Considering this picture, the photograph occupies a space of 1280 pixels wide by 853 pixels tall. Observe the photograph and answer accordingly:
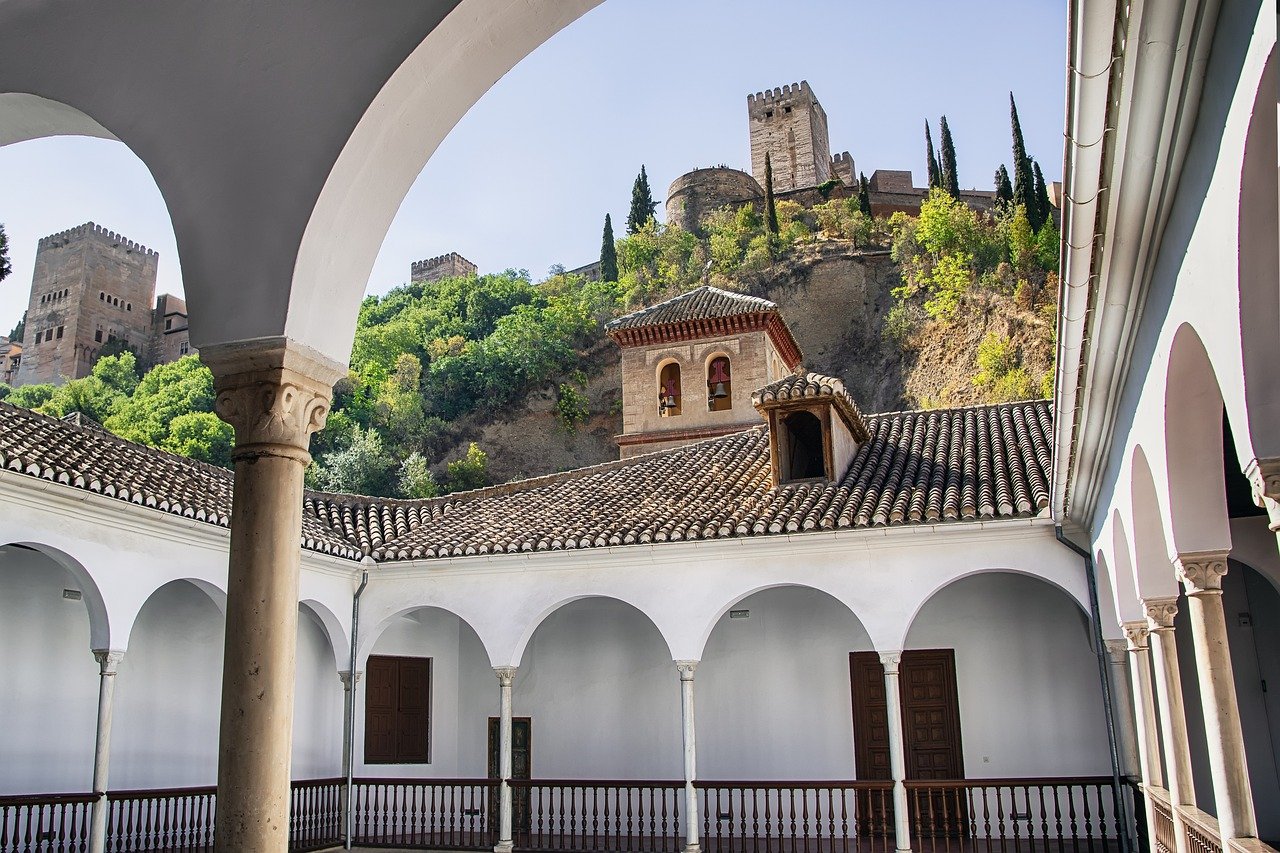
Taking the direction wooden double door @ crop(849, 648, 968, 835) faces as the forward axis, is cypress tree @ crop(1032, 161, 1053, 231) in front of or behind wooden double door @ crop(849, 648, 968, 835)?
behind

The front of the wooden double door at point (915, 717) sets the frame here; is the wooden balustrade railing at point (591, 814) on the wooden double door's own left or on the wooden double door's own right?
on the wooden double door's own right

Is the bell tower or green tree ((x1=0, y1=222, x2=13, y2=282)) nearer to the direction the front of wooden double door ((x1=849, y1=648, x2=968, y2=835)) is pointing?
the green tree

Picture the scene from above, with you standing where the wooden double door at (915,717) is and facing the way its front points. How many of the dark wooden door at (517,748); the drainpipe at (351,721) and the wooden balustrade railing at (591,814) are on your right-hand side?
3

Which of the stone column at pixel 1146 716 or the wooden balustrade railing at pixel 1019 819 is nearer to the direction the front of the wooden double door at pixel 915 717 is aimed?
the stone column

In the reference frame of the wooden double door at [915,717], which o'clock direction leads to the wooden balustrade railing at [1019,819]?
The wooden balustrade railing is roughly at 10 o'clock from the wooden double door.

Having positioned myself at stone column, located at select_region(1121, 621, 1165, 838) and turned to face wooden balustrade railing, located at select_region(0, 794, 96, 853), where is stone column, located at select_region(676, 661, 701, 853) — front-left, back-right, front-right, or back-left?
front-right

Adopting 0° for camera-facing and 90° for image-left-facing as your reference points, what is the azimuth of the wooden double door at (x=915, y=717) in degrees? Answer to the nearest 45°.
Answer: approximately 0°

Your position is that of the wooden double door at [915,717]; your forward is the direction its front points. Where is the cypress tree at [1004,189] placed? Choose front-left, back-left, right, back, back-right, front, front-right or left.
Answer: back

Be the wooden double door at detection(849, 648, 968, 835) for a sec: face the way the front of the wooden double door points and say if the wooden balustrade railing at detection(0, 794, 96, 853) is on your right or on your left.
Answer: on your right

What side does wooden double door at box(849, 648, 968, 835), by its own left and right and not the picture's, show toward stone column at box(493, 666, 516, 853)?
right

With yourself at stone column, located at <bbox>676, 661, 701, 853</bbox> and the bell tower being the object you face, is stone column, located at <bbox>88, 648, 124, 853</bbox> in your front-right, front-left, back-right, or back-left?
back-left

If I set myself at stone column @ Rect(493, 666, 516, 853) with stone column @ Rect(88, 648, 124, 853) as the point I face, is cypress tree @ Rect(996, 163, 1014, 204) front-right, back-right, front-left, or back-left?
back-right

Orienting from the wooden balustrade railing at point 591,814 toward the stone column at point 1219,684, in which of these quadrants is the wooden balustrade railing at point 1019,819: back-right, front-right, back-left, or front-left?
front-left

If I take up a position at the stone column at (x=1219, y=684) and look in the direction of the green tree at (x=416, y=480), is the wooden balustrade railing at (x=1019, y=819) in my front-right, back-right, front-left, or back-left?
front-right

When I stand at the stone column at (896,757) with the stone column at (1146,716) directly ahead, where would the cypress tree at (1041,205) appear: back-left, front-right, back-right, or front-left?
back-left

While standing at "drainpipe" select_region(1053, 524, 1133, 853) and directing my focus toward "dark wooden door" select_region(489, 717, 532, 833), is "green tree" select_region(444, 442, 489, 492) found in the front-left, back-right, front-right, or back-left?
front-right

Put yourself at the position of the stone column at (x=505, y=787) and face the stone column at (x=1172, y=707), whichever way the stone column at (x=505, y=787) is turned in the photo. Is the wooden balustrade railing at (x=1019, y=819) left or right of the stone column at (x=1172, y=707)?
left

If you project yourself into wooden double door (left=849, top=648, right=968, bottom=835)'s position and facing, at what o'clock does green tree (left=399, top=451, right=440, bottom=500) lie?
The green tree is roughly at 5 o'clock from the wooden double door.
